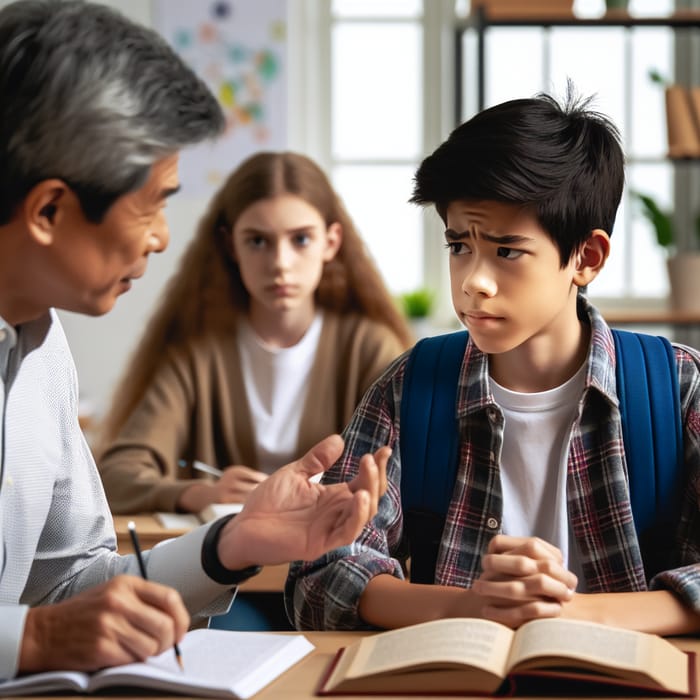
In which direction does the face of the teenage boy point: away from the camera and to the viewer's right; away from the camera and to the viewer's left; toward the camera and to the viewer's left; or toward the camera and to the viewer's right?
toward the camera and to the viewer's left

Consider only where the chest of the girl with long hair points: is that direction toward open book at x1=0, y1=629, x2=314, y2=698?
yes

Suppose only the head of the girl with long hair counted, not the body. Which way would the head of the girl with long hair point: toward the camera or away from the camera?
toward the camera

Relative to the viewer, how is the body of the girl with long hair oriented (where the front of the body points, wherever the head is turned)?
toward the camera

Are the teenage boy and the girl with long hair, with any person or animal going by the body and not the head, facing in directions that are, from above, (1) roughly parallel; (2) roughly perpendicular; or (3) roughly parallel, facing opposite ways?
roughly parallel

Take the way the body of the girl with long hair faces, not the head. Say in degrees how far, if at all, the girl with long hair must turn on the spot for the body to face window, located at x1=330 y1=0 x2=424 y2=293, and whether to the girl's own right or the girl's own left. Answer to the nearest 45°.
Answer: approximately 180°

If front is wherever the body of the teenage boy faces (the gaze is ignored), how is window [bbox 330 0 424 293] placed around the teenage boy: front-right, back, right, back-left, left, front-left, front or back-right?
back

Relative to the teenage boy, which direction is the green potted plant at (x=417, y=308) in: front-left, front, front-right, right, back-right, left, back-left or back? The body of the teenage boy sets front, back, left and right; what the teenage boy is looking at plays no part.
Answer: back

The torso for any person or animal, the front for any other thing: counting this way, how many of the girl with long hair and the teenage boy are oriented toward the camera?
2

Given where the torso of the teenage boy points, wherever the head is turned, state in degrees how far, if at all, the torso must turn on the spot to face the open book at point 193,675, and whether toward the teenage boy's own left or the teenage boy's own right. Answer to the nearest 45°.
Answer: approximately 45° to the teenage boy's own right

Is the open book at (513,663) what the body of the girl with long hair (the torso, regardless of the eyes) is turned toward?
yes

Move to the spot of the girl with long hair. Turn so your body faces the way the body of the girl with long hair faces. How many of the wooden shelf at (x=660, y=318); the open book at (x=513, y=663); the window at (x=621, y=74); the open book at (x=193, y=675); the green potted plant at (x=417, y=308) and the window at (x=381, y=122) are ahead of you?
2

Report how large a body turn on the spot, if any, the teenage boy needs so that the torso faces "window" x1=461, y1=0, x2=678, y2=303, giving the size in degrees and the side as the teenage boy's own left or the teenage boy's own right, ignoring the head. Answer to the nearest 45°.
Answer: approximately 180°
